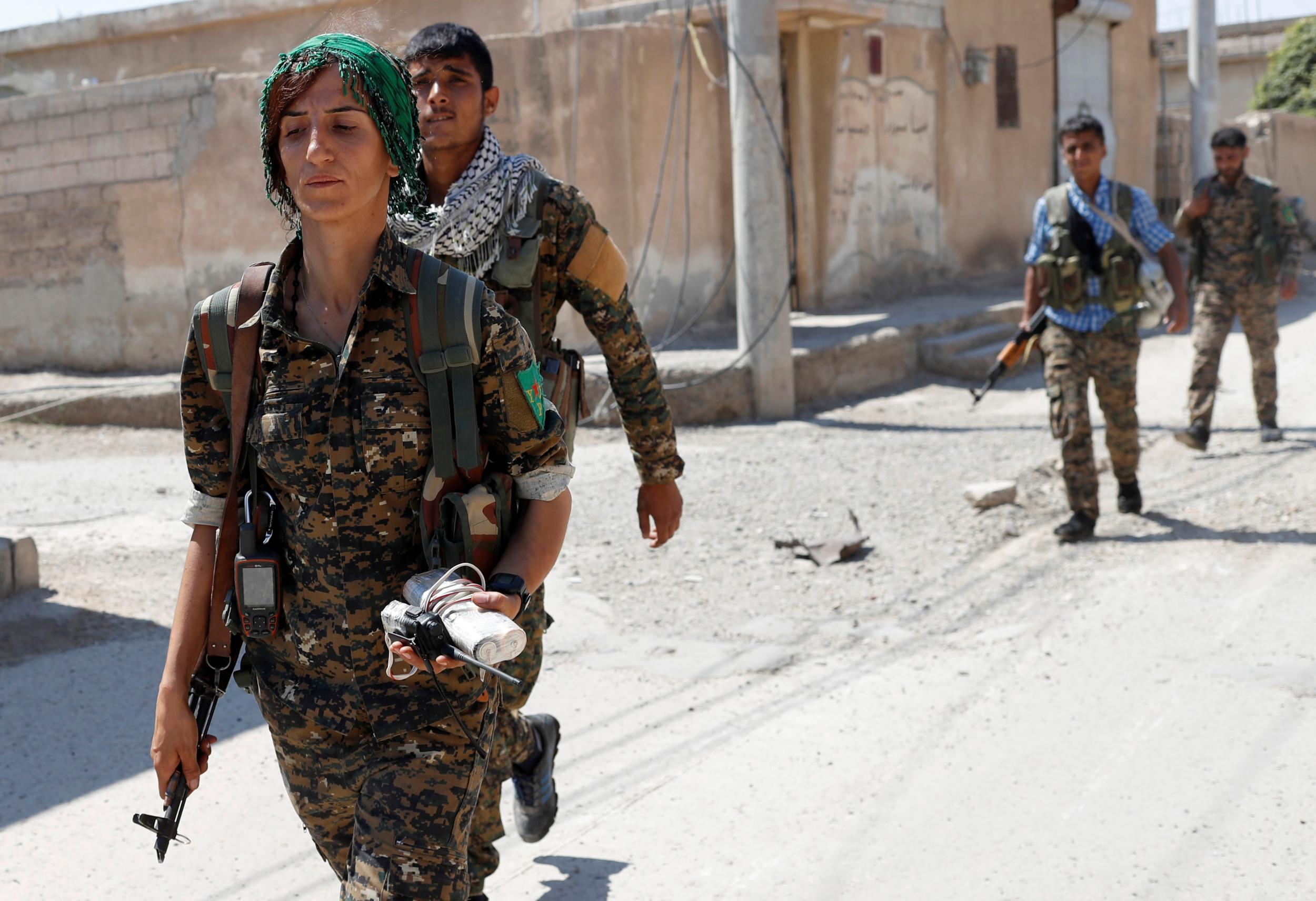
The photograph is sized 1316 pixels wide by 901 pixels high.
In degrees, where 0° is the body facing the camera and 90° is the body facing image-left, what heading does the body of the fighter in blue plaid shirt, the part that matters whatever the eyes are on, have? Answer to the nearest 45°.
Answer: approximately 0°

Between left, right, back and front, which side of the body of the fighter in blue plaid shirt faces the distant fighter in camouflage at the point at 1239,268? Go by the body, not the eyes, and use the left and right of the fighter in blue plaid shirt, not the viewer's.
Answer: back

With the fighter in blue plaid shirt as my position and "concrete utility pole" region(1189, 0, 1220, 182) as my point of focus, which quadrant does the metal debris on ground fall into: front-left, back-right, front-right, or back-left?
back-left

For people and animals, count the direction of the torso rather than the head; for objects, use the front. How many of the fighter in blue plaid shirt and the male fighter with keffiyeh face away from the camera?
0

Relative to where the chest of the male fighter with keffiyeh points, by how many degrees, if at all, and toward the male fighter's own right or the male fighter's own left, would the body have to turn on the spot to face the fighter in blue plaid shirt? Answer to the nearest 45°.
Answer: approximately 180°

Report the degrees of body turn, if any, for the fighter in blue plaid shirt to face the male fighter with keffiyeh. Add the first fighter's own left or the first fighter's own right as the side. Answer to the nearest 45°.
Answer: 0° — they already face them

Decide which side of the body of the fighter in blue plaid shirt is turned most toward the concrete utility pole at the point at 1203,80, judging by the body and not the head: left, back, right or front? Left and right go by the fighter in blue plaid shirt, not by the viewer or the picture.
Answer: back

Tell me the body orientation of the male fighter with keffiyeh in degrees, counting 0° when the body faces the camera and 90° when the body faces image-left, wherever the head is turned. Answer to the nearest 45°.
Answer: approximately 45°

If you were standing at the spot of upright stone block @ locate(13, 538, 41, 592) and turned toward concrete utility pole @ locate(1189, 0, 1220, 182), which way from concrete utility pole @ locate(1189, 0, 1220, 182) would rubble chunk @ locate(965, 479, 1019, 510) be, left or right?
right

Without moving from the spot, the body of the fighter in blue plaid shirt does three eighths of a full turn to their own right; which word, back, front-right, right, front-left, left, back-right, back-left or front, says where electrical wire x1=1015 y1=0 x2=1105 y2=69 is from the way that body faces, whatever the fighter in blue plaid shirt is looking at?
front-right

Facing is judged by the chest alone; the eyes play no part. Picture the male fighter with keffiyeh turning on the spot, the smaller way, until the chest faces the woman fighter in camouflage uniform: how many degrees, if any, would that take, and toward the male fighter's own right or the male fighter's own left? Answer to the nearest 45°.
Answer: approximately 45° to the male fighter's own left

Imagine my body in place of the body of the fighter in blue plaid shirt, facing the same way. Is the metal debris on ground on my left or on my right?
on my right

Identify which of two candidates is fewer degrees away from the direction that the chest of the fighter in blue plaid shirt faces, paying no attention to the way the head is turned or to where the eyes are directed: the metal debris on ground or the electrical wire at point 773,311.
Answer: the metal debris on ground
